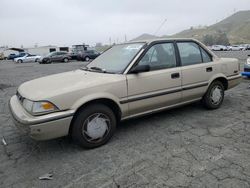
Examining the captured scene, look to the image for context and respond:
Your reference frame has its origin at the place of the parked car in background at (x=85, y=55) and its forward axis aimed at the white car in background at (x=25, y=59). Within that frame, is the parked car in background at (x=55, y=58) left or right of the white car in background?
left

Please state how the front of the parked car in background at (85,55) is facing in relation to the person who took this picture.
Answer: facing the viewer and to the left of the viewer

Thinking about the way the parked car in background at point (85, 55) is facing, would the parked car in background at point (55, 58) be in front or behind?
in front

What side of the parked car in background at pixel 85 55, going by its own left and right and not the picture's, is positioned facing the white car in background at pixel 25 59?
back

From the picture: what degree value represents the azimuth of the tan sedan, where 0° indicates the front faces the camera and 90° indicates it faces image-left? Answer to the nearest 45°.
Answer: approximately 45°

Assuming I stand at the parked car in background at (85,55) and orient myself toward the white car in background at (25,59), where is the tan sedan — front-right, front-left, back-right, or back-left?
back-left

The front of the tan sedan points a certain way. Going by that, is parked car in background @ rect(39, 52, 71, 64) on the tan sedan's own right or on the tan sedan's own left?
on the tan sedan's own right

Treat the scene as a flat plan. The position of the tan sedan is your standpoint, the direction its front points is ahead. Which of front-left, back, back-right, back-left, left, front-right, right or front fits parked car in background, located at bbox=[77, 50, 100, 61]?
back-right
